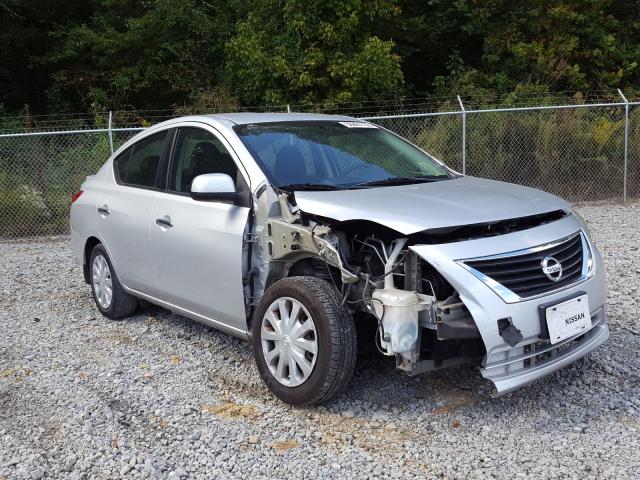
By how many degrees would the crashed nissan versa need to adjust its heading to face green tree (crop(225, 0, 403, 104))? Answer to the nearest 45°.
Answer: approximately 135° to its left

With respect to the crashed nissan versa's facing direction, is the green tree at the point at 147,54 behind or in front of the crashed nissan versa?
behind

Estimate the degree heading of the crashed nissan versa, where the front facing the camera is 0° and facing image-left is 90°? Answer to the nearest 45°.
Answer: approximately 315°

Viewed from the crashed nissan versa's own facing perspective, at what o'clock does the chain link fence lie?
The chain link fence is roughly at 8 o'clock from the crashed nissan versa.
